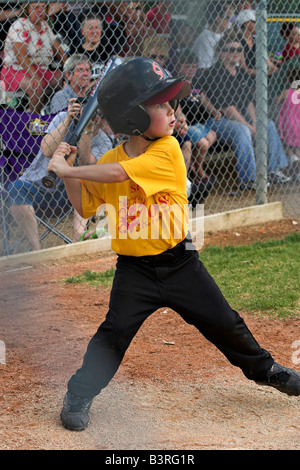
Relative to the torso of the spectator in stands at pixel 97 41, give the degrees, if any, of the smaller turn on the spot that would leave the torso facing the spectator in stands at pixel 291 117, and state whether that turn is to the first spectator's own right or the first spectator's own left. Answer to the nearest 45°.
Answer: approximately 135° to the first spectator's own left

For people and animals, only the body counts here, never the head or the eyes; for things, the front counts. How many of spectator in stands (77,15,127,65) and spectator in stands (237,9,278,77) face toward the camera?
2

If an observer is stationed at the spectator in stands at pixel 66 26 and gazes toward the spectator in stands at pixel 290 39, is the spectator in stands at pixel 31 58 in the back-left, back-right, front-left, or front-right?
back-right

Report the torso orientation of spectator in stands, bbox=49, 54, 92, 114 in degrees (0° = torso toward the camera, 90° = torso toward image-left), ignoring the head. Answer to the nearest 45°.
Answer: approximately 315°

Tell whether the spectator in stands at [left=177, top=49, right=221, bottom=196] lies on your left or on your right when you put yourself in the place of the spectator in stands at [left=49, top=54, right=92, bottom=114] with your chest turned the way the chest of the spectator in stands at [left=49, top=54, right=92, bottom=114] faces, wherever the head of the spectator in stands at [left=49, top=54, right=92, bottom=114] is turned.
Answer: on your left

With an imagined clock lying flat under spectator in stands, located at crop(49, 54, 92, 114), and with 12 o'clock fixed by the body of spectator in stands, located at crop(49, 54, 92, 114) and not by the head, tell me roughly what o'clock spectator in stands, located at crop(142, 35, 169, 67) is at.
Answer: spectator in stands, located at crop(142, 35, 169, 67) is roughly at 9 o'clock from spectator in stands, located at crop(49, 54, 92, 114).

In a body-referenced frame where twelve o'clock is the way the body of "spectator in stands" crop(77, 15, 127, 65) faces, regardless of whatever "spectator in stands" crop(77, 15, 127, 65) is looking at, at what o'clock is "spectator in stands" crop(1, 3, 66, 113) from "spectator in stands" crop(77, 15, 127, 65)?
"spectator in stands" crop(1, 3, 66, 113) is roughly at 2 o'clock from "spectator in stands" crop(77, 15, 127, 65).

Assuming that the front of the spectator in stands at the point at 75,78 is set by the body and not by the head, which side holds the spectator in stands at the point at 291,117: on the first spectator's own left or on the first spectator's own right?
on the first spectator's own left
